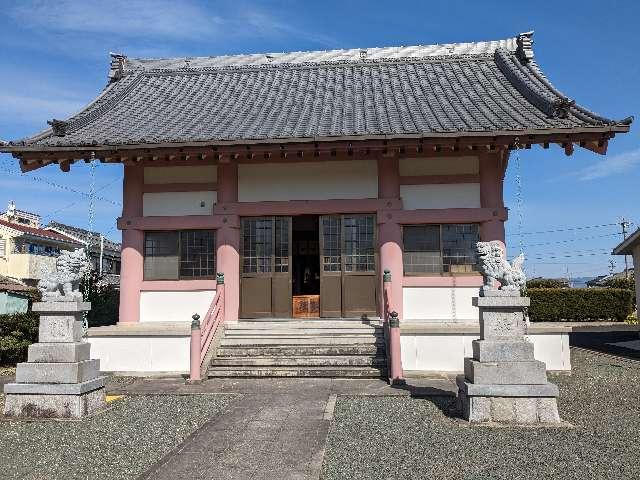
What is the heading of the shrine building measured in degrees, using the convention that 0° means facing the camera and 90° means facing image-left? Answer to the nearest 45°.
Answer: approximately 0°

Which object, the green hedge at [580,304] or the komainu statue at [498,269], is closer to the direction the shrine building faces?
the komainu statue

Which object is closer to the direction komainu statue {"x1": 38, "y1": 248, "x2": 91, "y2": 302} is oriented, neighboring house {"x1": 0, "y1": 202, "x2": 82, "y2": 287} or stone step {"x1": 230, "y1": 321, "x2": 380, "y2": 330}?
the stone step

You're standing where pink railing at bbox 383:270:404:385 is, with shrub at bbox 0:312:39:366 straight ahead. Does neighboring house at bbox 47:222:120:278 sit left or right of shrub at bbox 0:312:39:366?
right

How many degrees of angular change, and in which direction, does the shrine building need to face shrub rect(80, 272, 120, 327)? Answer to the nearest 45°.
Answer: approximately 135° to its right

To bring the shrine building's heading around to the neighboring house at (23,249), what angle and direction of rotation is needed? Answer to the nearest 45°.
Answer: approximately 135° to its right

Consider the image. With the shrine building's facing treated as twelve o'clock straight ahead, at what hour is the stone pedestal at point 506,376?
The stone pedestal is roughly at 11 o'clock from the shrine building.

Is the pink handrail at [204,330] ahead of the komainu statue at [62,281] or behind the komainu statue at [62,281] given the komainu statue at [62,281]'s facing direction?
ahead
